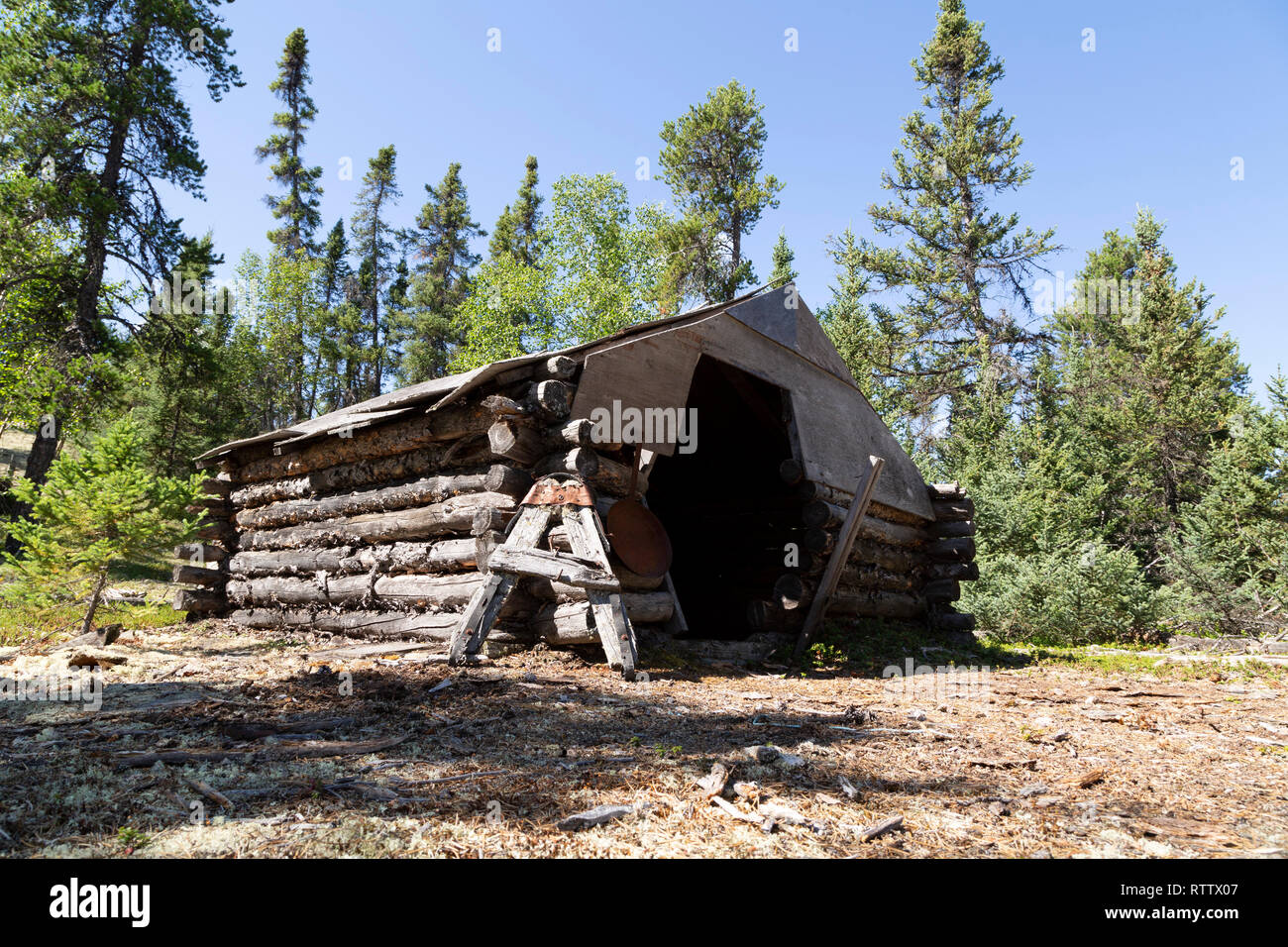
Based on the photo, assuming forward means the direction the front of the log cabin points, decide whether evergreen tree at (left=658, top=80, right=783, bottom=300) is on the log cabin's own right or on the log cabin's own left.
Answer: on the log cabin's own left

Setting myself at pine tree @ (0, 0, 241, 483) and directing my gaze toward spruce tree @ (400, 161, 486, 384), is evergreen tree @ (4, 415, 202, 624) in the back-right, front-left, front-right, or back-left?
back-right

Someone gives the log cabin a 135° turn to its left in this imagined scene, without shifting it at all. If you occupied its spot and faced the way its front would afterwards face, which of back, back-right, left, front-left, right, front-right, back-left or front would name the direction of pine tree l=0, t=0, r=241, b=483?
front-left

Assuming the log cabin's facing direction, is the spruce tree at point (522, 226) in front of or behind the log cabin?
behind

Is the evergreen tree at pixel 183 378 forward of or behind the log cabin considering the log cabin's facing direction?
behind

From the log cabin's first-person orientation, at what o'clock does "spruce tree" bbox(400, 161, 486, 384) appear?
The spruce tree is roughly at 7 o'clock from the log cabin.

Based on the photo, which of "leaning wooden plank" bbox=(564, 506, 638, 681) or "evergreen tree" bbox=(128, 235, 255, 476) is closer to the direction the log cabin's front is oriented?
the leaning wooden plank

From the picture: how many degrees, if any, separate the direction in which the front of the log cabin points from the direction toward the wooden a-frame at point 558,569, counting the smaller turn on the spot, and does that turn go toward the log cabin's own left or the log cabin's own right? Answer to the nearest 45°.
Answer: approximately 45° to the log cabin's own right

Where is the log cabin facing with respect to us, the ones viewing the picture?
facing the viewer and to the right of the viewer

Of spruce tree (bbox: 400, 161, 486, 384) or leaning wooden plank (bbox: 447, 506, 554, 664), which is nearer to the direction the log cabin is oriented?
the leaning wooden plank
